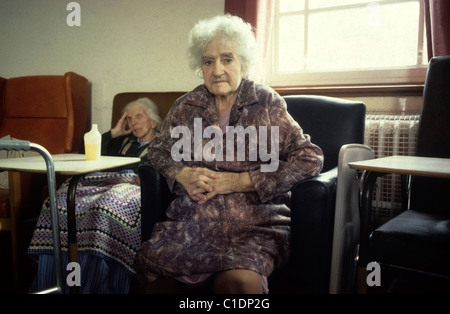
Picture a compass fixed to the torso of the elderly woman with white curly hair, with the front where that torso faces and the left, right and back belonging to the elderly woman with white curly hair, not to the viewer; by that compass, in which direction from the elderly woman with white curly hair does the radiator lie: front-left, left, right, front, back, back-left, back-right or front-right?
back-left

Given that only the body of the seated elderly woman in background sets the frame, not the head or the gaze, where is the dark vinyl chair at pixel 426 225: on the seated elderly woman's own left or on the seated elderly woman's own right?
on the seated elderly woman's own left

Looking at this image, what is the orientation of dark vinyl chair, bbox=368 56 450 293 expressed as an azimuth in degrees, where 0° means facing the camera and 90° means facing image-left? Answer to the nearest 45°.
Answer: approximately 45°

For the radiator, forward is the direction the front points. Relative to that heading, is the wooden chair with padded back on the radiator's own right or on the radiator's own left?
on the radiator's own right

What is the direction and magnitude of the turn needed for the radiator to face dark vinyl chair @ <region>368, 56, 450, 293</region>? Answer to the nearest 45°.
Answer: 0° — it already faces it
